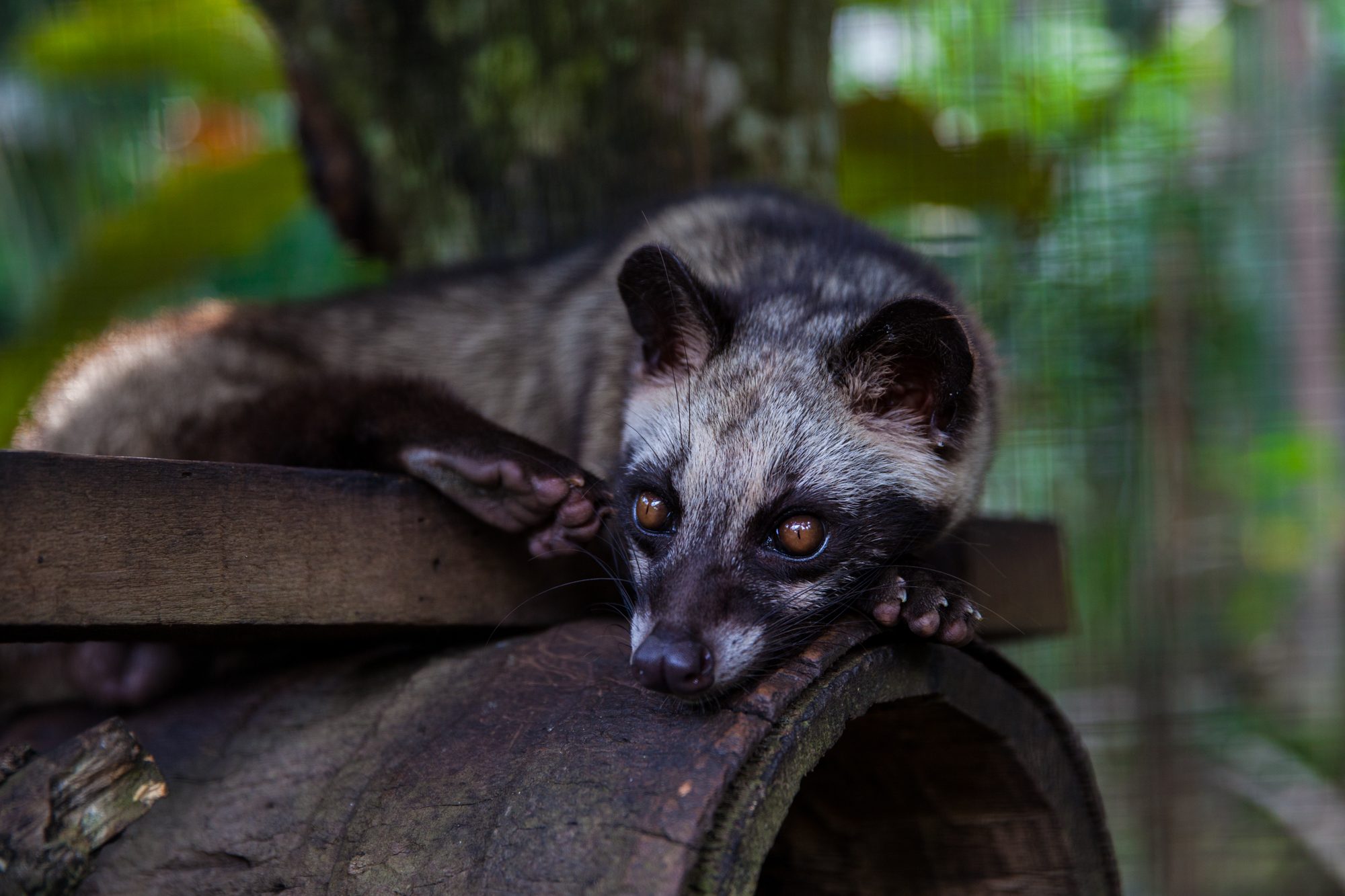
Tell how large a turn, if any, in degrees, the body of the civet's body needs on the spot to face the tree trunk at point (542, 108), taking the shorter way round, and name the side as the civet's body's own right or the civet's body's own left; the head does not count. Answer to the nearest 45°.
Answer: approximately 135° to the civet's body's own left

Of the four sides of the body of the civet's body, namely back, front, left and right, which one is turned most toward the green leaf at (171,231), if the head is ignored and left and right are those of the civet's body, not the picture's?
back

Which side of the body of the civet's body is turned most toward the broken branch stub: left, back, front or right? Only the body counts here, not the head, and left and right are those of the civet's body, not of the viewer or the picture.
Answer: right

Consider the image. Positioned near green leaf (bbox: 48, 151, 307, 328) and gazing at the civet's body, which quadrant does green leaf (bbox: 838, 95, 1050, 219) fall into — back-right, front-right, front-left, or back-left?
front-left

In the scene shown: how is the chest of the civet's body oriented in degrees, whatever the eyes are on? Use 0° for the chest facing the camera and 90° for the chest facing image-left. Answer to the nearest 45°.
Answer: approximately 315°
